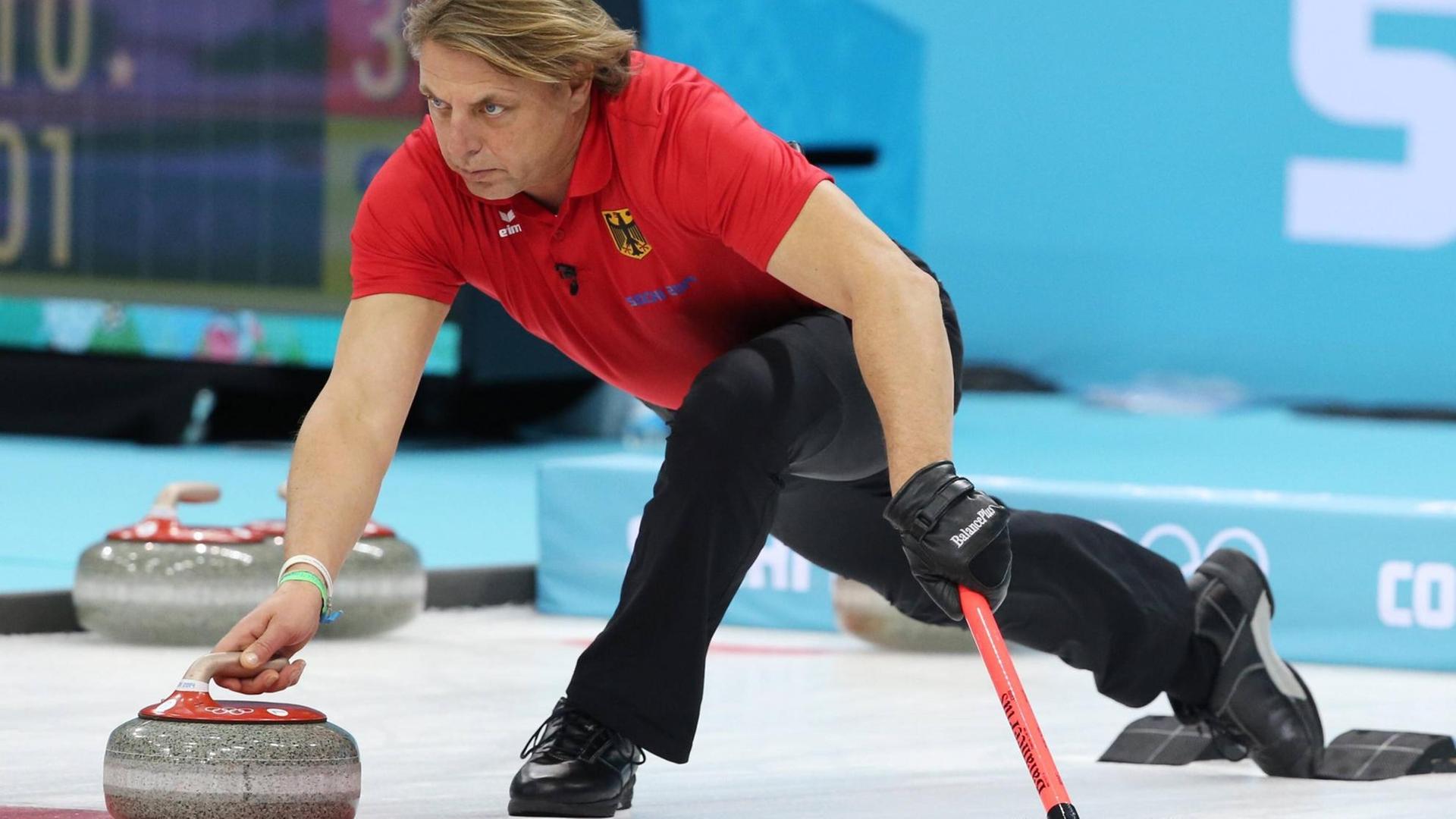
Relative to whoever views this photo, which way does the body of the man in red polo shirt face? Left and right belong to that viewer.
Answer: facing the viewer and to the left of the viewer

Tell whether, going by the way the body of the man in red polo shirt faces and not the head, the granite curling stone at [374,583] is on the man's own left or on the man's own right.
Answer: on the man's own right

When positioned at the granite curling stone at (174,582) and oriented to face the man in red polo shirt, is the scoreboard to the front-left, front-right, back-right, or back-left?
back-left

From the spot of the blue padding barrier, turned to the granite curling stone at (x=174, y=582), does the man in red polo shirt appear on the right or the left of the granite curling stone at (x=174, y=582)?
left

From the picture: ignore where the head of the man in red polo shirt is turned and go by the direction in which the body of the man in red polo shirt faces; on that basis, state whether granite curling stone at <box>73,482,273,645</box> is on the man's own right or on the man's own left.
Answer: on the man's own right

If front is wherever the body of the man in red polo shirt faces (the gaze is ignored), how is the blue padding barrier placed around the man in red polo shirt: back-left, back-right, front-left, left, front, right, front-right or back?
back

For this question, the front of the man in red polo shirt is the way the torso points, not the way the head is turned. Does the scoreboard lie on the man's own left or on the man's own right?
on the man's own right
